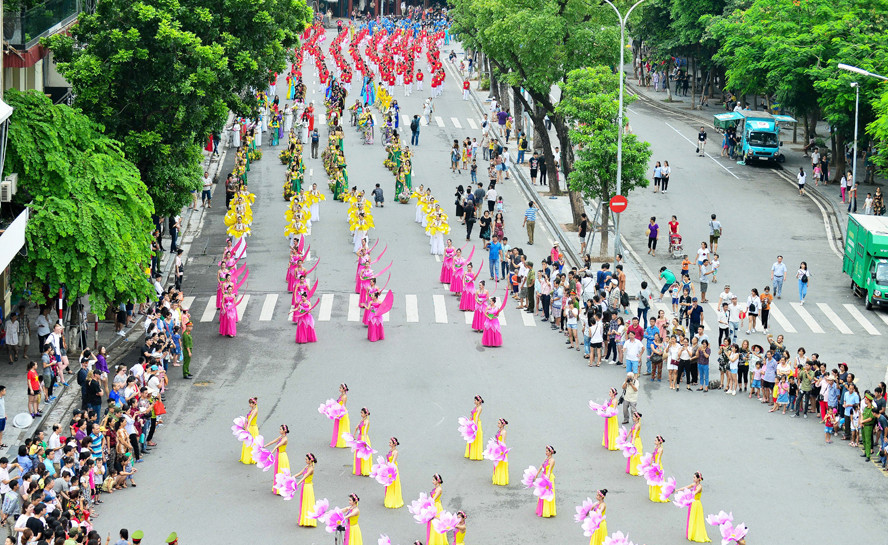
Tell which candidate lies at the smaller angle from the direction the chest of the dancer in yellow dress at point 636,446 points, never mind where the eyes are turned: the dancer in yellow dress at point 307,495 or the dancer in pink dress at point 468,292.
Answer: the dancer in yellow dress

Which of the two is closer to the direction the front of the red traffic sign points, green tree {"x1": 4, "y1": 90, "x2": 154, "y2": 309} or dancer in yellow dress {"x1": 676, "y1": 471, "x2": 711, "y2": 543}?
the dancer in yellow dress

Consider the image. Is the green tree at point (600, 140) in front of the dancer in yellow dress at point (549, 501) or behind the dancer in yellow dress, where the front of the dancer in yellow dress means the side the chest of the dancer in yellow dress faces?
behind

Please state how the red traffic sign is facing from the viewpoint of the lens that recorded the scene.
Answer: facing the viewer

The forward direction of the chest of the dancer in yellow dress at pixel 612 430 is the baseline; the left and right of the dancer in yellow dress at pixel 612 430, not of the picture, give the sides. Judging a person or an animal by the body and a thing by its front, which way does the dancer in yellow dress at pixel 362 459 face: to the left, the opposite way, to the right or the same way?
the same way

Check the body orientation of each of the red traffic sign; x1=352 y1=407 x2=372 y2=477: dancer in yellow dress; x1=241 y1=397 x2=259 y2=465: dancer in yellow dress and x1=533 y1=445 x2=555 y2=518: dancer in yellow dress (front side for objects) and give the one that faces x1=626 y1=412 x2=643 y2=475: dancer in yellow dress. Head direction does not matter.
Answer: the red traffic sign

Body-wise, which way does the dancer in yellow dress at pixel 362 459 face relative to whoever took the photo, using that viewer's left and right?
facing the viewer and to the left of the viewer

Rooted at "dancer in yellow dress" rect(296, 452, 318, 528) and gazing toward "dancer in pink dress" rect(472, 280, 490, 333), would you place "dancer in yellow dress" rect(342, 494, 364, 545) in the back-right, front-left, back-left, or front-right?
back-right

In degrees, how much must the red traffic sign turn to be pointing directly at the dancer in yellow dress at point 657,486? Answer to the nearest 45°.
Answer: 0° — it already faces them

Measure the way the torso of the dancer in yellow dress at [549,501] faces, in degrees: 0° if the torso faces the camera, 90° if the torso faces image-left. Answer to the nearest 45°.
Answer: approximately 45°

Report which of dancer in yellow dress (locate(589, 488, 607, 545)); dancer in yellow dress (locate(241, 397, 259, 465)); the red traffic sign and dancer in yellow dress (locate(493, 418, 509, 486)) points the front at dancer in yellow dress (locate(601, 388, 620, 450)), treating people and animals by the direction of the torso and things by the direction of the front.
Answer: the red traffic sign

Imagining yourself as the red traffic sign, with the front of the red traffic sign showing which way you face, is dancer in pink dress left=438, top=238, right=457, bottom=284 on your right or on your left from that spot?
on your right

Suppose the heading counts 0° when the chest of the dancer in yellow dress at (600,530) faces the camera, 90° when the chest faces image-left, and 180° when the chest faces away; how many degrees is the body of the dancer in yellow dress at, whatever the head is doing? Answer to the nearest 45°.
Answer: approximately 45°

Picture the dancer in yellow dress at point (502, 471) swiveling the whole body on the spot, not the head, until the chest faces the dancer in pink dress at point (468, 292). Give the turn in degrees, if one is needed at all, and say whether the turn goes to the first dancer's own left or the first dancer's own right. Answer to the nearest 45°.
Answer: approximately 135° to the first dancer's own right

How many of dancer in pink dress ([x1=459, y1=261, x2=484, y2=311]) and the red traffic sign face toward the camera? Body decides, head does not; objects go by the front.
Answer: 2

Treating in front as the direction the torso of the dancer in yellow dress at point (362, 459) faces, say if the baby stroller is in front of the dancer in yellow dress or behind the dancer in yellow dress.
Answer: behind
